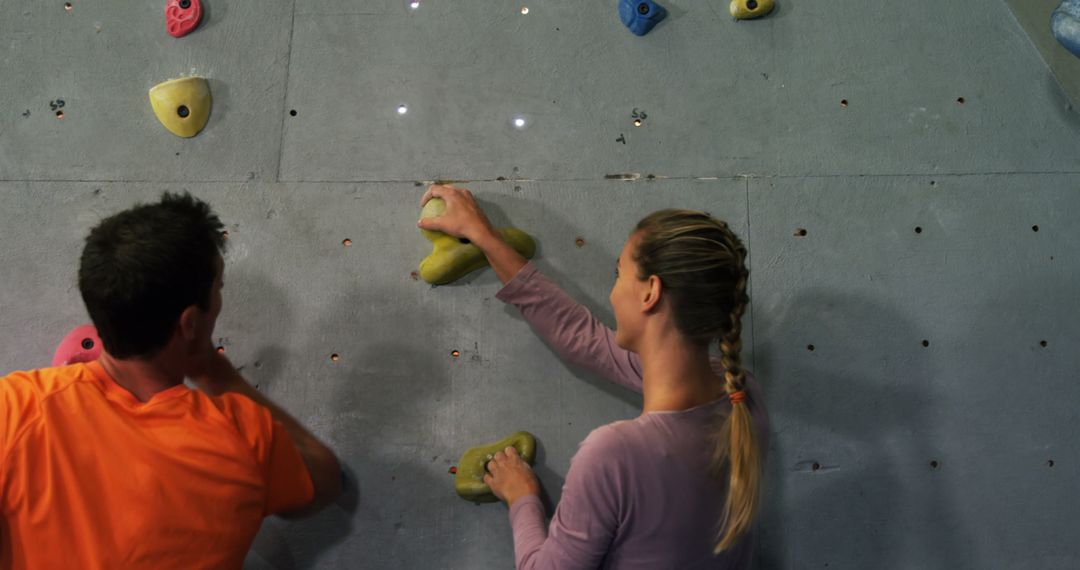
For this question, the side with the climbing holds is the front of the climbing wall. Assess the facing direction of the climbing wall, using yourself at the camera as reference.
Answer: facing the viewer

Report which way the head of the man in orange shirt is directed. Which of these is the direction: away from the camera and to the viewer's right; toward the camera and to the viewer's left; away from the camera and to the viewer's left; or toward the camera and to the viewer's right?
away from the camera and to the viewer's right
